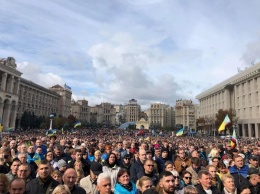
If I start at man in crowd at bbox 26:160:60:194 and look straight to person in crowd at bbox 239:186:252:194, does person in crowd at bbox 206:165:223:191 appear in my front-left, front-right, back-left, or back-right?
front-left

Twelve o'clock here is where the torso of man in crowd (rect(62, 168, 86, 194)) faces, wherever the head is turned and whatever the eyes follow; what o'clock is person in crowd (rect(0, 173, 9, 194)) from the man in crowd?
The person in crowd is roughly at 4 o'clock from the man in crowd.

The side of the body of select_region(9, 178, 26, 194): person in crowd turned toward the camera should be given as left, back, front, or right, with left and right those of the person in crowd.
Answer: front

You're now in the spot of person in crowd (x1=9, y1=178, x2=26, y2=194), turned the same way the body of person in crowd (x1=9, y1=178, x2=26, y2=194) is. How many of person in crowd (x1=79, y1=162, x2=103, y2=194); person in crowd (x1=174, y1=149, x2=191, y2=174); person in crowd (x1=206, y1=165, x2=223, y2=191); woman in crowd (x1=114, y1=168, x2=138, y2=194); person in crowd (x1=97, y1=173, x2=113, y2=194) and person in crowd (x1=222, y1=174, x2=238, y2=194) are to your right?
0

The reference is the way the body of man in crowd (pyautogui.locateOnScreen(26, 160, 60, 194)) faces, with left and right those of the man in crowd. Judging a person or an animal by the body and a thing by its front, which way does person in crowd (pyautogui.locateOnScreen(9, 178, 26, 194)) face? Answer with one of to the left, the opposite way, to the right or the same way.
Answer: the same way

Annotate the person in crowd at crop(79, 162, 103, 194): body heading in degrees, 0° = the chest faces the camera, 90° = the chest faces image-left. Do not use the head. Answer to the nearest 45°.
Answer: approximately 315°

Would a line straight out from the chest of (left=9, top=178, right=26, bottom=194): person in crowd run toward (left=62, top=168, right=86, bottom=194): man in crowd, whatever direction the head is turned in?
no

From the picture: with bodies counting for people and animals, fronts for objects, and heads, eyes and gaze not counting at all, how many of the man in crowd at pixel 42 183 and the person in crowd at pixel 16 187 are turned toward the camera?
2

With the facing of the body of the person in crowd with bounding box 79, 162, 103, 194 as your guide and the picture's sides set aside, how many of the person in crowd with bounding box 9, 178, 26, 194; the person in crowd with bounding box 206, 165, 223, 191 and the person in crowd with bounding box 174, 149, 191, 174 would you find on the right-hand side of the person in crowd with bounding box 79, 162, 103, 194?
1

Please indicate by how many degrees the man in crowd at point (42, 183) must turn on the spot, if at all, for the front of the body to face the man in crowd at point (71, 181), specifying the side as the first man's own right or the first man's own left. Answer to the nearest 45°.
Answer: approximately 45° to the first man's own left

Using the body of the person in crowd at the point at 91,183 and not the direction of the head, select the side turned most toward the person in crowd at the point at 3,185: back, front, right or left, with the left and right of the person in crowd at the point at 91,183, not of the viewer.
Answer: right

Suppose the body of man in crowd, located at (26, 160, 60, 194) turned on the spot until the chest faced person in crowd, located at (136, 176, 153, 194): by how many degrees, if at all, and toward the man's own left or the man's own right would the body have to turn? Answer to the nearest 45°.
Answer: approximately 45° to the man's own left

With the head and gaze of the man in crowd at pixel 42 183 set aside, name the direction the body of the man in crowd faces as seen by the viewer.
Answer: toward the camera

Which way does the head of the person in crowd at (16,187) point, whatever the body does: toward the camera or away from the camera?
toward the camera

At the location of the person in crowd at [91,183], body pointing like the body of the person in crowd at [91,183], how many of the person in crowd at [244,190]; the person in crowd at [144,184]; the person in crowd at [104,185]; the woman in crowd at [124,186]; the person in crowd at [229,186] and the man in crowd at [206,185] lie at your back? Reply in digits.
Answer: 0

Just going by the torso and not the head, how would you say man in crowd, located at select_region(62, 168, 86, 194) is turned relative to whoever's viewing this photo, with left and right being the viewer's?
facing the viewer and to the right of the viewer

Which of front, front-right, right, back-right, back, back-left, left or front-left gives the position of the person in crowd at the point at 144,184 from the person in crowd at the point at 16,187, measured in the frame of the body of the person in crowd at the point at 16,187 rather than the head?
left
